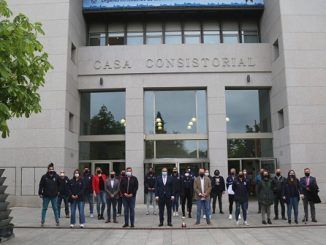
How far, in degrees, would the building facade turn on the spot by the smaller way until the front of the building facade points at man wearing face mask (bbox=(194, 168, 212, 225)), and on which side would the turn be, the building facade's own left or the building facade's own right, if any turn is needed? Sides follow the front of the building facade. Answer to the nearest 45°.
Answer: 0° — it already faces them

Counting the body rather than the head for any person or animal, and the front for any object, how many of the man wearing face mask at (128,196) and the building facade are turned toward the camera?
2

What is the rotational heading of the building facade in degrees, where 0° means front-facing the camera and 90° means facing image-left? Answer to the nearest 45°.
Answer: approximately 0°

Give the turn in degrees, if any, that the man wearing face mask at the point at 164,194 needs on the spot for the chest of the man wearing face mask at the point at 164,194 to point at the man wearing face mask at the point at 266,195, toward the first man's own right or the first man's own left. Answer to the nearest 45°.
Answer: approximately 90° to the first man's own left

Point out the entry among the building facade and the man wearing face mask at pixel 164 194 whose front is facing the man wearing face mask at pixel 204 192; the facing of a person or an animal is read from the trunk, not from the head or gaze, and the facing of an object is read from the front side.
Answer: the building facade

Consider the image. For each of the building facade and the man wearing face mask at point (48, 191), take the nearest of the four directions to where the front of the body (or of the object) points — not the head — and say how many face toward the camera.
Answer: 2

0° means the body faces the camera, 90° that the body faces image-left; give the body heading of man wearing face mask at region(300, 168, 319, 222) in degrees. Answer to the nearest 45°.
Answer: approximately 0°
